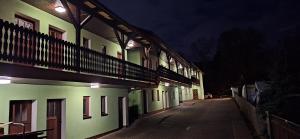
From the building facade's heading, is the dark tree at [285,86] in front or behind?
in front

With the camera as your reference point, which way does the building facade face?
facing the viewer and to the right of the viewer
